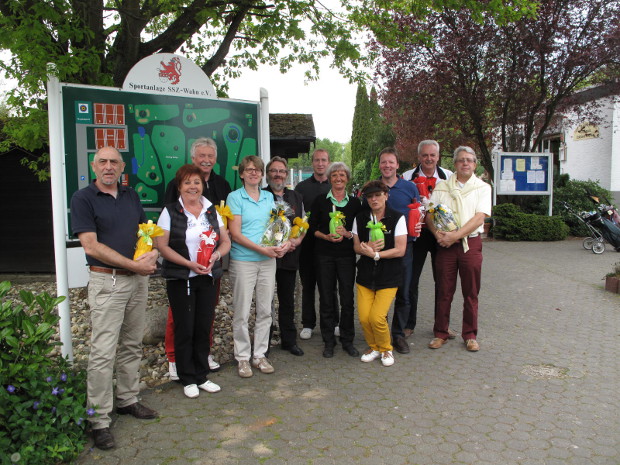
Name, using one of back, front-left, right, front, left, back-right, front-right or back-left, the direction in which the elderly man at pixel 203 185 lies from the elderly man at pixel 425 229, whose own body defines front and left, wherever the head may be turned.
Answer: front-right

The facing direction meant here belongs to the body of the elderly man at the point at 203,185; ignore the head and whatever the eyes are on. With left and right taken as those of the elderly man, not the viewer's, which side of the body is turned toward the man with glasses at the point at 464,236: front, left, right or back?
left

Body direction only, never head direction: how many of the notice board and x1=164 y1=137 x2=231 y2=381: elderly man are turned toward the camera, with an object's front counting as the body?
2

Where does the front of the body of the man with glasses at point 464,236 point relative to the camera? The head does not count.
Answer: toward the camera

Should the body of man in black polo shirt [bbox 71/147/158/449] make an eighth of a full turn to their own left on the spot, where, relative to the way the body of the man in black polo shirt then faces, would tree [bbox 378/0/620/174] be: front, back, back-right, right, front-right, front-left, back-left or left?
front-left

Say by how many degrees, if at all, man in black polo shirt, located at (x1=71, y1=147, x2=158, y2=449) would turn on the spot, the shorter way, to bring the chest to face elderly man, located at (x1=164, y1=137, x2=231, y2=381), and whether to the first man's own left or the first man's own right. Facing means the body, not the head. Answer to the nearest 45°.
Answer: approximately 90° to the first man's own left

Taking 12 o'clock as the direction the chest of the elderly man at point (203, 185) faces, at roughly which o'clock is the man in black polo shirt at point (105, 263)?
The man in black polo shirt is roughly at 1 o'clock from the elderly man.

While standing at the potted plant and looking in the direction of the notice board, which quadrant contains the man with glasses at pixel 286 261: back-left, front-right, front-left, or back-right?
back-left

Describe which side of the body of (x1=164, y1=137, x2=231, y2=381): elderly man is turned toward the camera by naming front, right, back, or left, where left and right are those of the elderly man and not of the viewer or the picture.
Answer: front

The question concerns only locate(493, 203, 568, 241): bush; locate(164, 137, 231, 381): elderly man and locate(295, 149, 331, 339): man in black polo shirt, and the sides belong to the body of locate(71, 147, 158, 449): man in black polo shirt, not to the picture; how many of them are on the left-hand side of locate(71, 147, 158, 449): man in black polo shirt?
3

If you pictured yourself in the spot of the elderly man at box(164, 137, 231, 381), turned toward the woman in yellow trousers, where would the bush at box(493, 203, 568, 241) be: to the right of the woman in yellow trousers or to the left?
left

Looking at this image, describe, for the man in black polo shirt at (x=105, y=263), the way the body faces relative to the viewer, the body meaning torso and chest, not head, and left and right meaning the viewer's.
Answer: facing the viewer and to the right of the viewer

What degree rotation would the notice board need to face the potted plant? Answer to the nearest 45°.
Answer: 0° — it already faces it

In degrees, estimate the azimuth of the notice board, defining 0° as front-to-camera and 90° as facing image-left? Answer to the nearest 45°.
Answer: approximately 0°
